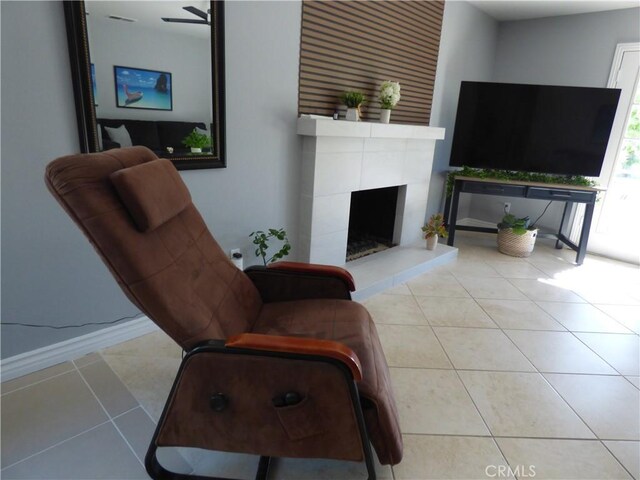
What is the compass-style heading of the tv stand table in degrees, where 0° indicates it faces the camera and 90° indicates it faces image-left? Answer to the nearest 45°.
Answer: approximately 0°

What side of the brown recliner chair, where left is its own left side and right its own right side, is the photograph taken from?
right

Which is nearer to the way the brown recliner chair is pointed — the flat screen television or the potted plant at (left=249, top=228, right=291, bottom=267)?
the flat screen television

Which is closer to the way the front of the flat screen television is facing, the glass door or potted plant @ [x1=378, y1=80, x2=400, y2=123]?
the potted plant

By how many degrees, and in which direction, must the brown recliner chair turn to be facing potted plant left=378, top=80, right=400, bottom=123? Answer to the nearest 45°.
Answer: approximately 45° to its left

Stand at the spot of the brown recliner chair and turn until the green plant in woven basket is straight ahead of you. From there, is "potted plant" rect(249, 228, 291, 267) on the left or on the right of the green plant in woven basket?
left

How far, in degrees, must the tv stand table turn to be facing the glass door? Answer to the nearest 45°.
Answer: approximately 135° to its left

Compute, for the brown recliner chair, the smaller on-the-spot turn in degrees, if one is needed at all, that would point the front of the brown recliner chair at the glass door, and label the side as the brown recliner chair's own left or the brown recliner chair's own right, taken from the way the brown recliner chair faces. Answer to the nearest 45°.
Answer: approximately 45° to the brown recliner chair's own left

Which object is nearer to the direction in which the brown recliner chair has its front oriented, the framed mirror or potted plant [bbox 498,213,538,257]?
the potted plant
